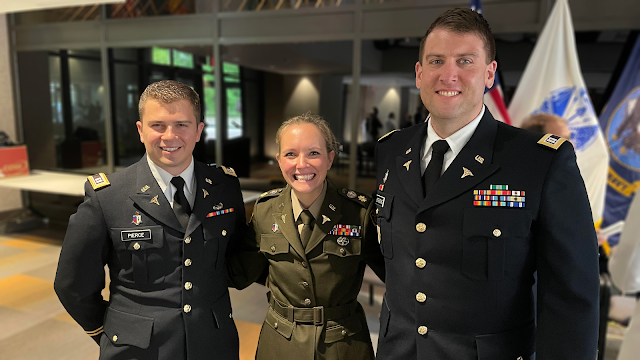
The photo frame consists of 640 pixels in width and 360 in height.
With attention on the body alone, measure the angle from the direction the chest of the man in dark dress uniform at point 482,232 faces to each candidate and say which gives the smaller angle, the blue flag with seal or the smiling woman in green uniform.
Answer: the smiling woman in green uniform

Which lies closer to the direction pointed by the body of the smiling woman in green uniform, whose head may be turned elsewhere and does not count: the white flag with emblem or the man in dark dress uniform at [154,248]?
the man in dark dress uniform

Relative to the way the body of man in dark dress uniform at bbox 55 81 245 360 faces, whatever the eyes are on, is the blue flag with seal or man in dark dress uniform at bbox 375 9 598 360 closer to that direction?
the man in dark dress uniform

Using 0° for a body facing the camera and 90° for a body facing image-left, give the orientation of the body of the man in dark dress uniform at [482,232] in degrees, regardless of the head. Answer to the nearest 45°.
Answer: approximately 45°

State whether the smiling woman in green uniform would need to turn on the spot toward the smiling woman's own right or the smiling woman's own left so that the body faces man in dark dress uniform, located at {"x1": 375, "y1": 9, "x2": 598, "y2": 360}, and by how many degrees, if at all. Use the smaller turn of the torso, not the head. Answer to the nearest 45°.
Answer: approximately 45° to the smiling woman's own left

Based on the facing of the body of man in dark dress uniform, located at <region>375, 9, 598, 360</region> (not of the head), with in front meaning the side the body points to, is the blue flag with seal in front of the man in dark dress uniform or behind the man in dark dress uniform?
behind

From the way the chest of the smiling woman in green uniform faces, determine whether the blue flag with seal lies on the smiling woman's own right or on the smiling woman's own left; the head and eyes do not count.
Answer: on the smiling woman's own left
